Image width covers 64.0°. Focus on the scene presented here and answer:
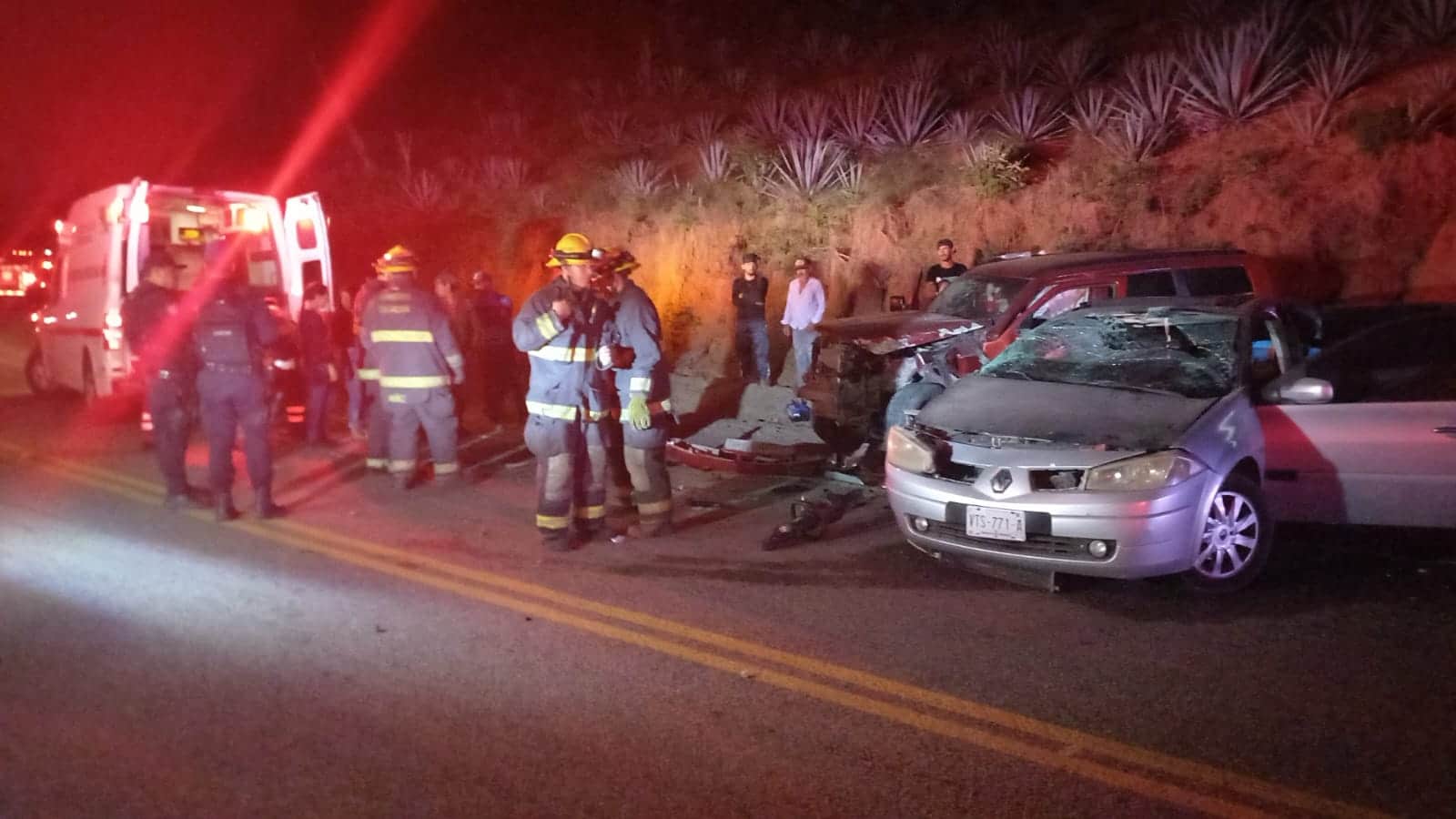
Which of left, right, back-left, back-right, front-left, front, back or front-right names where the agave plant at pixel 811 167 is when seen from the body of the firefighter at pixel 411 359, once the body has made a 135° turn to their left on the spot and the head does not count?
back

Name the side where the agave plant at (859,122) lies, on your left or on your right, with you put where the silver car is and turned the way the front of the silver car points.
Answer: on your right

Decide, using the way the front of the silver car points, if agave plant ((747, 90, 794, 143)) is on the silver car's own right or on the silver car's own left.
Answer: on the silver car's own right

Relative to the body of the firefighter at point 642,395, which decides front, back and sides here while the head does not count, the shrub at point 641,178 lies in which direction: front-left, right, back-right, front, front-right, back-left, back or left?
right

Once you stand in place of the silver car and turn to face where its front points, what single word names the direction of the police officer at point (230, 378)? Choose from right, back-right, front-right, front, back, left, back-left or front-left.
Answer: front-right

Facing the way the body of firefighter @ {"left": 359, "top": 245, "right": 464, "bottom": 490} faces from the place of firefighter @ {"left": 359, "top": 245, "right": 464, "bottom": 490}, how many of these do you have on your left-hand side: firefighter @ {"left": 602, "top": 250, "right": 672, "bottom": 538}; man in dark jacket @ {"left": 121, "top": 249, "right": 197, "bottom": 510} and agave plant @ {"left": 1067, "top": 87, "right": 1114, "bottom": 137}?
1

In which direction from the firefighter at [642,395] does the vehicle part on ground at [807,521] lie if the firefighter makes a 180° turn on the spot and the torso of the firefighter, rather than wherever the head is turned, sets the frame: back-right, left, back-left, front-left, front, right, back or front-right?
front

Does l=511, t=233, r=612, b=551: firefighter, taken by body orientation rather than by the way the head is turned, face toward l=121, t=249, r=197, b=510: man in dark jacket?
no

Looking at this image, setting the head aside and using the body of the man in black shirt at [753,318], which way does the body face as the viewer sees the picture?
toward the camera

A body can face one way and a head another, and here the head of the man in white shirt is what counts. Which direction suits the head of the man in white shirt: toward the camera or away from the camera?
toward the camera

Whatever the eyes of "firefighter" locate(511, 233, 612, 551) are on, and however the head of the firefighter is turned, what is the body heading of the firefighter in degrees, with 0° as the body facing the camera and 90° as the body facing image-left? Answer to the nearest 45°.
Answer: approximately 315°

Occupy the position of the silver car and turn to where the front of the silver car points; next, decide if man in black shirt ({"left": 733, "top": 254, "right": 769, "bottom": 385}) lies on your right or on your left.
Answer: on your right

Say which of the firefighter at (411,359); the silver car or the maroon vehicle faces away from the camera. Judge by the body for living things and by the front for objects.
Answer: the firefighter

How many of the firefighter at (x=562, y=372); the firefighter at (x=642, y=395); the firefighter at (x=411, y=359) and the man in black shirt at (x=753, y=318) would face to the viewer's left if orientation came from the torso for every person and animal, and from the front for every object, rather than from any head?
1

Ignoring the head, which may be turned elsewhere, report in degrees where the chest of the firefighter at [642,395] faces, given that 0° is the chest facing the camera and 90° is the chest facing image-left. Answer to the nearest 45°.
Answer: approximately 90°

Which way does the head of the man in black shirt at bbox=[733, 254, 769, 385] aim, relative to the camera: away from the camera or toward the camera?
toward the camera
